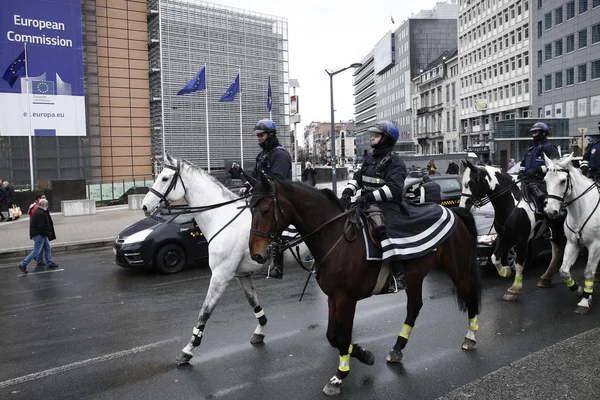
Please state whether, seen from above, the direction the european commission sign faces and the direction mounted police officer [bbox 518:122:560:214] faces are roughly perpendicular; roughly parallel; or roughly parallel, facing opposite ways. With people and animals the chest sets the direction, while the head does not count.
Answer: roughly perpendicular

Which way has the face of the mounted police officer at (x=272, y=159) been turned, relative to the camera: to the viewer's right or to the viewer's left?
to the viewer's left

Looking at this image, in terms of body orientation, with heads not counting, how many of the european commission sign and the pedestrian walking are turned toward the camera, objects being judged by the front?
1

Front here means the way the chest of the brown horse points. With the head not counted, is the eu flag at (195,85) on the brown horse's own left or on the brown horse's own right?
on the brown horse's own right

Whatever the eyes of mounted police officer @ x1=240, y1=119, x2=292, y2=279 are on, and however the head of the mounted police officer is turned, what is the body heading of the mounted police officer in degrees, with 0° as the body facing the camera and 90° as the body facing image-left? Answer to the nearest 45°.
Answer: approximately 45°

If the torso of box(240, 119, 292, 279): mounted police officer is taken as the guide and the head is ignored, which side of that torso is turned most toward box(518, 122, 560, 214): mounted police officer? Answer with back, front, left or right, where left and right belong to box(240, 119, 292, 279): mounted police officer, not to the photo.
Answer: back

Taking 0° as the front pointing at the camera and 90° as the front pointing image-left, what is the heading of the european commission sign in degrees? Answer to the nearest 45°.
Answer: approximately 0°
